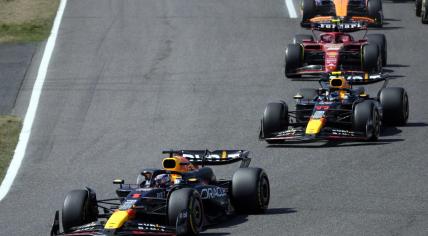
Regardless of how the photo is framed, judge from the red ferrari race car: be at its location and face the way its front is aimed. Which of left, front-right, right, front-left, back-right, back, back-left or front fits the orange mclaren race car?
back

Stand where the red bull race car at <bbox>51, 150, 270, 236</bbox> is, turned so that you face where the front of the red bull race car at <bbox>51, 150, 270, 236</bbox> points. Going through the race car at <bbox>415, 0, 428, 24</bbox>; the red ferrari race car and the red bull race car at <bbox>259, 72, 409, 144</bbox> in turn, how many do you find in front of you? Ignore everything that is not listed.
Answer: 0

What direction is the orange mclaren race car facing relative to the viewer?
toward the camera

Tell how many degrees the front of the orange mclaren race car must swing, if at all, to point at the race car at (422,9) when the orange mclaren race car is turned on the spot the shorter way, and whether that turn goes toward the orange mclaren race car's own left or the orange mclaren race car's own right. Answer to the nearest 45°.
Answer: approximately 90° to the orange mclaren race car's own left

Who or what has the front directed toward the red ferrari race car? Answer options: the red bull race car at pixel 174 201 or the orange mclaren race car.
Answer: the orange mclaren race car

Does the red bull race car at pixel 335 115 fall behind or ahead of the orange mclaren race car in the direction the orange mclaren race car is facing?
ahead

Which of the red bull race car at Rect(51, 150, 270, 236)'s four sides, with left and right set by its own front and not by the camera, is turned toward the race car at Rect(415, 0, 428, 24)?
back

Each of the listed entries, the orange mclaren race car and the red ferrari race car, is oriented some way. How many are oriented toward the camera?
2

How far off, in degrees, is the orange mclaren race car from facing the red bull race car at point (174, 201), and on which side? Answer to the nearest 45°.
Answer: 0° — it already faces it

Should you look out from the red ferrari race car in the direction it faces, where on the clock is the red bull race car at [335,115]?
The red bull race car is roughly at 12 o'clock from the red ferrari race car.

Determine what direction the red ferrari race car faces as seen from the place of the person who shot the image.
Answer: facing the viewer

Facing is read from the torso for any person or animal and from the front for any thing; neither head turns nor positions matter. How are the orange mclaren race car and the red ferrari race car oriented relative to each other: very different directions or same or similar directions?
same or similar directions

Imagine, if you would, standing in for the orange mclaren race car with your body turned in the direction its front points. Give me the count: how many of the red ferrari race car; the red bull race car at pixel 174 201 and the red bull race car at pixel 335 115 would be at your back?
0
